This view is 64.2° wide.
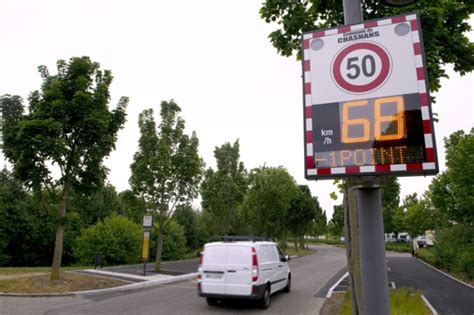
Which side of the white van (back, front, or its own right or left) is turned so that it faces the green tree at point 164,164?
left

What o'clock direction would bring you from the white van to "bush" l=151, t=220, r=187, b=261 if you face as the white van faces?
The bush is roughly at 10 o'clock from the white van.

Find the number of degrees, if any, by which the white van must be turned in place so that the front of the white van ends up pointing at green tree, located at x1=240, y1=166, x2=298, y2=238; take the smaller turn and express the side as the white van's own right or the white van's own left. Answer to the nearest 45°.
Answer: approximately 45° to the white van's own left

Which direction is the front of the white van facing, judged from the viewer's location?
facing away from the viewer and to the right of the viewer

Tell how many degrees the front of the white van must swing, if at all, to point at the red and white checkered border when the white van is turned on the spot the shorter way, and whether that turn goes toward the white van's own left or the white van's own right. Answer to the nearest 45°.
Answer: approximately 135° to the white van's own right

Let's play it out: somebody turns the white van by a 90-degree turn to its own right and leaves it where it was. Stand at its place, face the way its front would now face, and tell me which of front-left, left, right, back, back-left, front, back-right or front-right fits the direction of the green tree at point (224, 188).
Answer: back-left

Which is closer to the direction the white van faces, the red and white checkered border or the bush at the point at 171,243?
the bush

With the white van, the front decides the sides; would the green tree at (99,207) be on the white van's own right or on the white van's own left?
on the white van's own left

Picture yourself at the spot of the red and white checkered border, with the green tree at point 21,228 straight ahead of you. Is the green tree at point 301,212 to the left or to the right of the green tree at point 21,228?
right

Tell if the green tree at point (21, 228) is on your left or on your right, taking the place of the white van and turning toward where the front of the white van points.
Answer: on your left

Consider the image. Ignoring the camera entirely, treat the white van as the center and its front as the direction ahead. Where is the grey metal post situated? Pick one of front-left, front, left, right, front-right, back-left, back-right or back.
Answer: back-right

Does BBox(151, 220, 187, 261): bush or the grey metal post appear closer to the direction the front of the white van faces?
the bush
